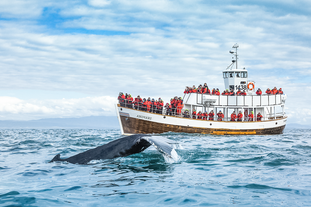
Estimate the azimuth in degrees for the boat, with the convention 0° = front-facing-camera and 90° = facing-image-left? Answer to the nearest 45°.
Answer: approximately 90°

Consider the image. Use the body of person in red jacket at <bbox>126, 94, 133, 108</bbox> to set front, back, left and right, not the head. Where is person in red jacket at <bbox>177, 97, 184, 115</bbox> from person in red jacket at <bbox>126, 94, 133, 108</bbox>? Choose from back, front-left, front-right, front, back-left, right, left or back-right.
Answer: back-left

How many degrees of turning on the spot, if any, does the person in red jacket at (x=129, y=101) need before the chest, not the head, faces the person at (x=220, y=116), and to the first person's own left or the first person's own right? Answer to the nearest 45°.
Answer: approximately 135° to the first person's own left

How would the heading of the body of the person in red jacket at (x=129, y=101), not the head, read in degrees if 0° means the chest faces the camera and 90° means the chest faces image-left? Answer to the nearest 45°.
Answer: approximately 45°
